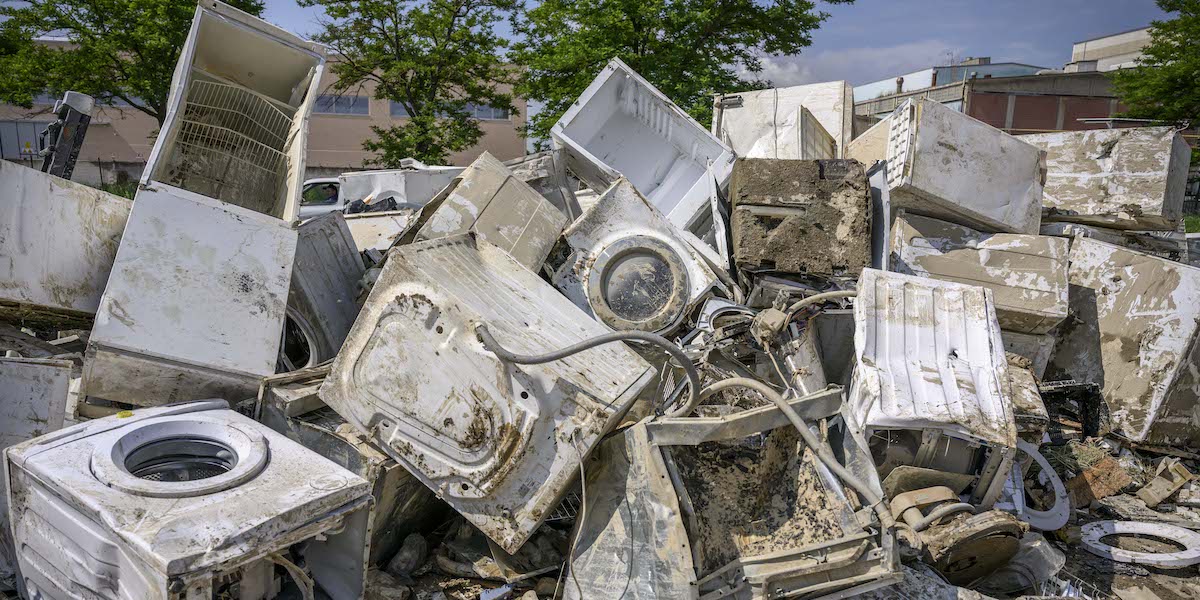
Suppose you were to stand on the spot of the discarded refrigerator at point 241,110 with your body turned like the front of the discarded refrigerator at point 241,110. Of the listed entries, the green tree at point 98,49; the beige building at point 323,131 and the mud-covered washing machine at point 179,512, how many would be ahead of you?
1

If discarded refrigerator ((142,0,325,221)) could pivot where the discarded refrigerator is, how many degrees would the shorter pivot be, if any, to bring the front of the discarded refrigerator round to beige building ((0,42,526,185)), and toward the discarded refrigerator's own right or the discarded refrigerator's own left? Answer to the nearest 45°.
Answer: approximately 180°

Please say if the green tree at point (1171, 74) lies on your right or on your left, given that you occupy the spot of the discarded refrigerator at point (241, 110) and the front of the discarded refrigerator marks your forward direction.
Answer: on your left

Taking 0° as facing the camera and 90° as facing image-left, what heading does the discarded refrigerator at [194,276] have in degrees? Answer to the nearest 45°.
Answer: approximately 0°

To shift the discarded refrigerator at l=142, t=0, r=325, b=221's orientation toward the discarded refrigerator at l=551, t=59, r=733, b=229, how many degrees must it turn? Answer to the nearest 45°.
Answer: approximately 90° to its left

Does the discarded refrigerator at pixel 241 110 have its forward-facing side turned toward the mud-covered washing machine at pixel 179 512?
yes

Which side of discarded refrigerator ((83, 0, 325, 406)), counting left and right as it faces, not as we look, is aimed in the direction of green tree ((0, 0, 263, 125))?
back

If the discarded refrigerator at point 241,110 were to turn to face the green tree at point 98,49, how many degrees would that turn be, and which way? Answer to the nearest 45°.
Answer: approximately 180°

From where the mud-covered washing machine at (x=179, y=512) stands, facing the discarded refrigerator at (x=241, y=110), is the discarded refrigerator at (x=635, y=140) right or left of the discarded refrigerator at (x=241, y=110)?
right
